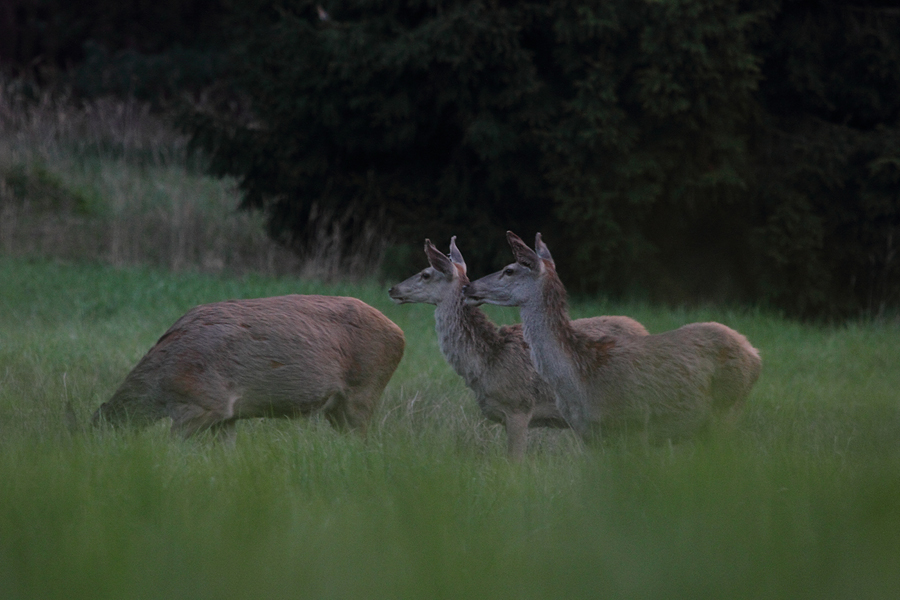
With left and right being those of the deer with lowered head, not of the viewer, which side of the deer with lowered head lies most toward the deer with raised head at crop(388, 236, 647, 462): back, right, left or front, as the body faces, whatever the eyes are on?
back

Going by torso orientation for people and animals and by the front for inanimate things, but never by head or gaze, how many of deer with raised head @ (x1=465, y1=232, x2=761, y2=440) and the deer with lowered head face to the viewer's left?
2

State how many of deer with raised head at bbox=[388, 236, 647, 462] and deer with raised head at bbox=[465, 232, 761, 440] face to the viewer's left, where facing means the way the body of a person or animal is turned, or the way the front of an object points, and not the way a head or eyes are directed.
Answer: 2

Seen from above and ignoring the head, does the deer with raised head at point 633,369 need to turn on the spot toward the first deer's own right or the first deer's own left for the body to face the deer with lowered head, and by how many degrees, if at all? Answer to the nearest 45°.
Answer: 0° — it already faces it

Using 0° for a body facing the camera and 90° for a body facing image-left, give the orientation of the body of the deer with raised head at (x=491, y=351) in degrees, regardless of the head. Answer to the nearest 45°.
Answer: approximately 90°

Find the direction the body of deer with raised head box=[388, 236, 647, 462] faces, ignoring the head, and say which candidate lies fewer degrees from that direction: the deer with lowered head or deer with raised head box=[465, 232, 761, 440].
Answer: the deer with lowered head

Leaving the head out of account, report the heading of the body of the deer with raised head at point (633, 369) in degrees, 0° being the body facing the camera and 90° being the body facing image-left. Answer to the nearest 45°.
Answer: approximately 90°

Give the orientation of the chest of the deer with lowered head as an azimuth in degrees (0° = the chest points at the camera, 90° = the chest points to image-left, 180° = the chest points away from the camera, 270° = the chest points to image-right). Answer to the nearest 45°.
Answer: approximately 90°
